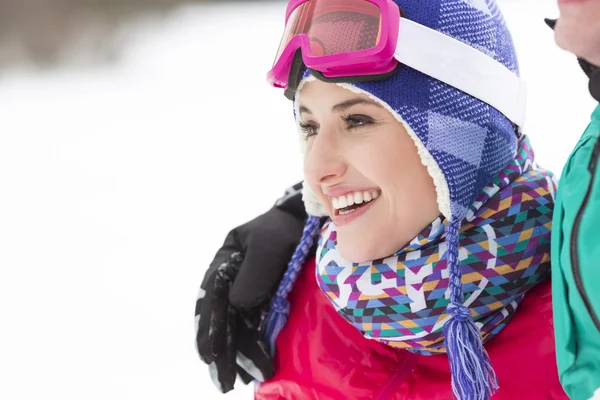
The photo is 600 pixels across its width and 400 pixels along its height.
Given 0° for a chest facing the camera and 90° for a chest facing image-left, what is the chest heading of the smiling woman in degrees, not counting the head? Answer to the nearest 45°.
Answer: approximately 45°

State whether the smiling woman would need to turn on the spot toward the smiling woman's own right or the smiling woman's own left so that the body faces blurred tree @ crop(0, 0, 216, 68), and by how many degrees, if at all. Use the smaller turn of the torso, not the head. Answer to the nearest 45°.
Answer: approximately 90° to the smiling woman's own right

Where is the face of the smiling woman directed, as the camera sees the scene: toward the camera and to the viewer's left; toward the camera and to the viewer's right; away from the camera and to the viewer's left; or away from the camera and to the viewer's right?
toward the camera and to the viewer's left
